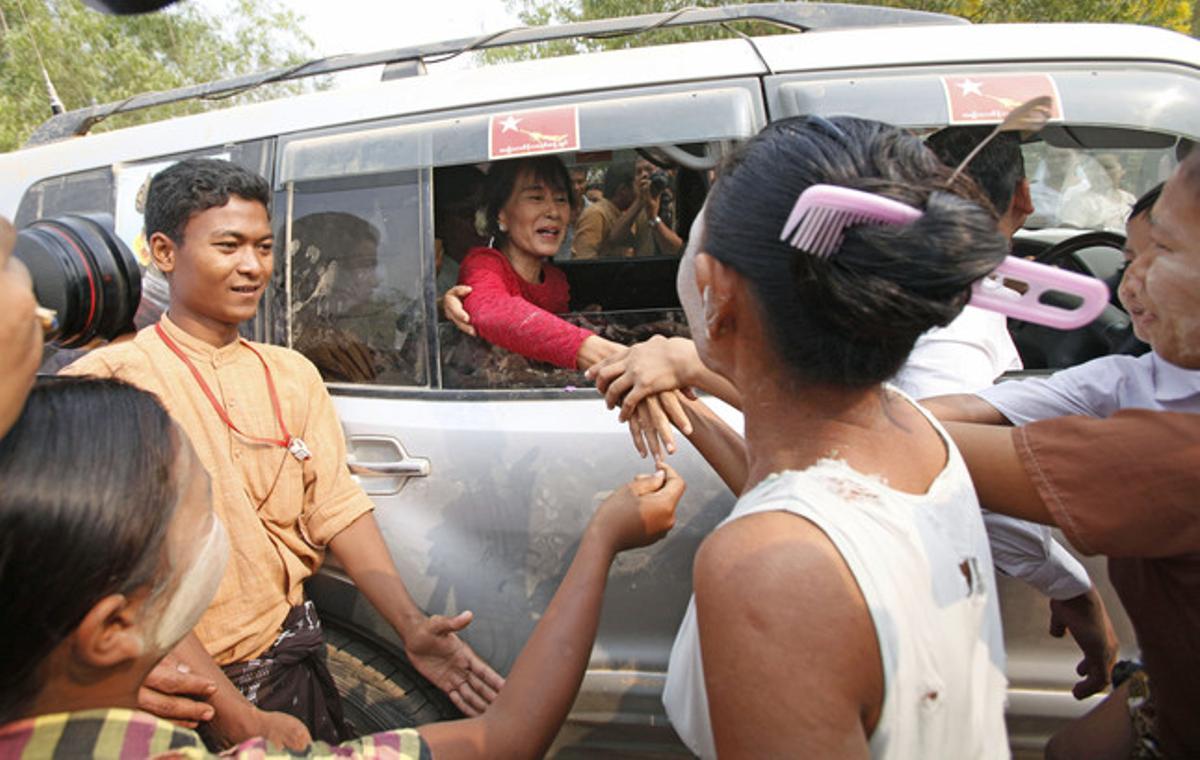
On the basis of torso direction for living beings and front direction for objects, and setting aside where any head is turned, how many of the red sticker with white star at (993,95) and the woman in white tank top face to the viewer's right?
0

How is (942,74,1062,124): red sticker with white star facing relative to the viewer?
toward the camera

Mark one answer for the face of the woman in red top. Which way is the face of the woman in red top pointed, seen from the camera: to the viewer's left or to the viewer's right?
to the viewer's right

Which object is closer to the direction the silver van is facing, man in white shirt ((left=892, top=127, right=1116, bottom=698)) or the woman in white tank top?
the man in white shirt

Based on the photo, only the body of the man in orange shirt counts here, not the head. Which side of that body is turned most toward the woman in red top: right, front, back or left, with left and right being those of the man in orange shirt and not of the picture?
left

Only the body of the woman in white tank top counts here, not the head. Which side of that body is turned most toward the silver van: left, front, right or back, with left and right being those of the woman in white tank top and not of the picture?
front

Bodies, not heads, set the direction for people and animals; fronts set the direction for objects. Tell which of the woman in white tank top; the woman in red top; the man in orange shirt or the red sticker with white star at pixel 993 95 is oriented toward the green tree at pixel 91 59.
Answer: the woman in white tank top

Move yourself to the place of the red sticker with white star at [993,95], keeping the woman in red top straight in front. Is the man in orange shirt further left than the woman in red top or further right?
left

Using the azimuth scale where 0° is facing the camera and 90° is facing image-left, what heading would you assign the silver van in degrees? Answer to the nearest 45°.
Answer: approximately 270°

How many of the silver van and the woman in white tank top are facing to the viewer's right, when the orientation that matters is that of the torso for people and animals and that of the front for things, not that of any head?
1

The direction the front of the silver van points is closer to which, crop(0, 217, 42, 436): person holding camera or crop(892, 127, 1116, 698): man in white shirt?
the man in white shirt

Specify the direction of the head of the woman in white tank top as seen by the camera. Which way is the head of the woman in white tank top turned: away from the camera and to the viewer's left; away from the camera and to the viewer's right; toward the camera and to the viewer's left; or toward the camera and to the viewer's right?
away from the camera and to the viewer's left
